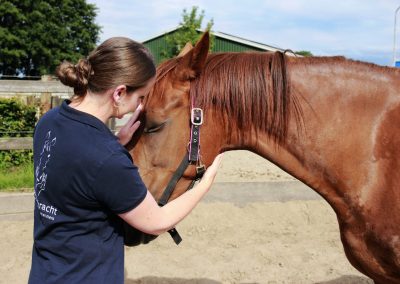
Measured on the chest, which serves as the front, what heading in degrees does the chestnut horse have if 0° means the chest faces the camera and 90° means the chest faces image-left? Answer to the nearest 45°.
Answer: approximately 90°

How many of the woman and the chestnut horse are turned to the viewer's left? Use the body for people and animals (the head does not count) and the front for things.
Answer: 1

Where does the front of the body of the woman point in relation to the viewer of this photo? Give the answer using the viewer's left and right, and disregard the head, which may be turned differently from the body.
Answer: facing away from the viewer and to the right of the viewer

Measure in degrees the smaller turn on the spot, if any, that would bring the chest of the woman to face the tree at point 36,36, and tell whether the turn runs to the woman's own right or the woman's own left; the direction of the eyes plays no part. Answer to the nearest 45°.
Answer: approximately 45° to the woman's own left

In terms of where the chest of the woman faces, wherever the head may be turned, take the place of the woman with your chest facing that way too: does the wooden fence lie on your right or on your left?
on your left

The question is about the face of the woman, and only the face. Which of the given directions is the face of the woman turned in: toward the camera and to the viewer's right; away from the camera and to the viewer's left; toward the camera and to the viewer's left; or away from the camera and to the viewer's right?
away from the camera and to the viewer's right

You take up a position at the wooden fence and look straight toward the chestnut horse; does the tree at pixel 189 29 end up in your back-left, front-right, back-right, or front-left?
back-left

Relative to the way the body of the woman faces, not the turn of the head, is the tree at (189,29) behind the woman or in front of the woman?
in front

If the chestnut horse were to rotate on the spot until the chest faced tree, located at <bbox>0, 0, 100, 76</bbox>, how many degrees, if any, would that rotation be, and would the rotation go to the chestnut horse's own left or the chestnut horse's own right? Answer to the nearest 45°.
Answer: approximately 45° to the chestnut horse's own right

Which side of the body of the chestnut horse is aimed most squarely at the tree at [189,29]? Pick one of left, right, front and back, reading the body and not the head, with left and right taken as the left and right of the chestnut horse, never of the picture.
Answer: right
